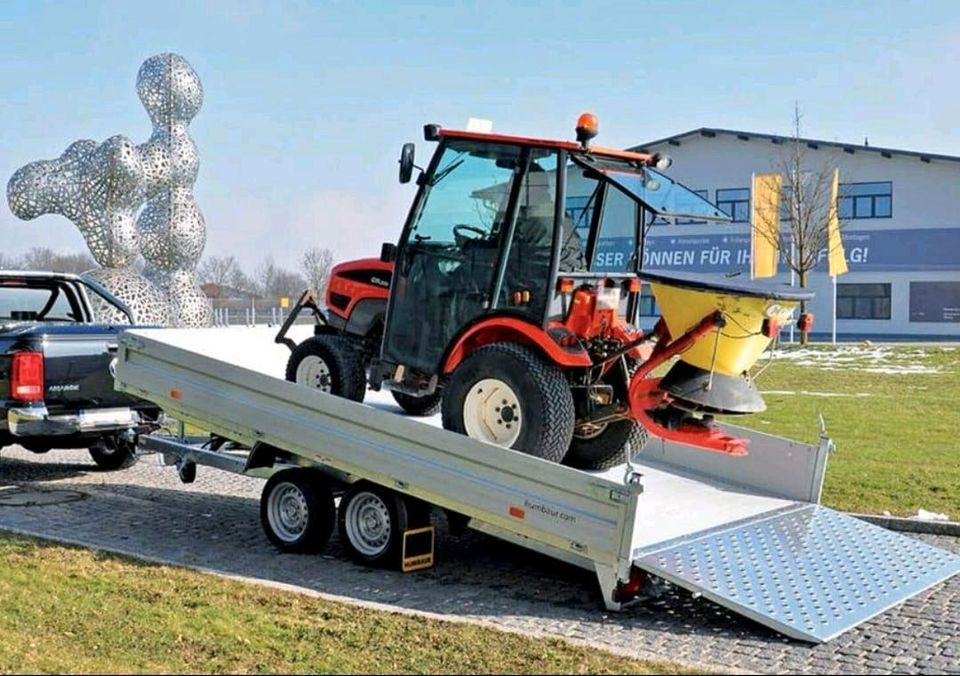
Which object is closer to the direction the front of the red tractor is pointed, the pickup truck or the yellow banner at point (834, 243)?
the pickup truck

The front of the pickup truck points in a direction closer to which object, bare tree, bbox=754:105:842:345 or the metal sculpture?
the metal sculpture

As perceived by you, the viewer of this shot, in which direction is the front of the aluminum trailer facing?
facing away from the viewer and to the left of the viewer

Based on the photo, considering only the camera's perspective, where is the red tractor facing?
facing away from the viewer and to the left of the viewer

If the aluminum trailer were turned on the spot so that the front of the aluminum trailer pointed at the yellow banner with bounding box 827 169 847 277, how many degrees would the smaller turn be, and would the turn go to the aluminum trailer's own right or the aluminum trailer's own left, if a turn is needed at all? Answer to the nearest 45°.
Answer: approximately 45° to the aluminum trailer's own right

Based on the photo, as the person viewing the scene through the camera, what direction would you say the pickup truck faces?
facing away from the viewer and to the left of the viewer

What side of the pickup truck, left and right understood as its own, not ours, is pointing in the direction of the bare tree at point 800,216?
right

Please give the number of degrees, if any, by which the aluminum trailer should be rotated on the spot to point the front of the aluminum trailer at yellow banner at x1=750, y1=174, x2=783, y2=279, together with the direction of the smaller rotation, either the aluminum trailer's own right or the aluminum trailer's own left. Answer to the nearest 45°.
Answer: approximately 45° to the aluminum trailer's own right

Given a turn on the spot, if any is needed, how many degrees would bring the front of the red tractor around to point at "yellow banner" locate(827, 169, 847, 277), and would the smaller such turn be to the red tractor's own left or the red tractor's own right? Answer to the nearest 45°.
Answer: approximately 45° to the red tractor's own right

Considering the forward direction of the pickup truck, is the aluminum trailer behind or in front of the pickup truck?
behind

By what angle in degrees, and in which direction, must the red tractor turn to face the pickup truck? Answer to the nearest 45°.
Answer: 0° — it already faces it

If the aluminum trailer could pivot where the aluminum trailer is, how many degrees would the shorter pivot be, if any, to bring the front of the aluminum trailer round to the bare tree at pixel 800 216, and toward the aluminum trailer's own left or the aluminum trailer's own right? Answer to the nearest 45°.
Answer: approximately 45° to the aluminum trailer's own right
